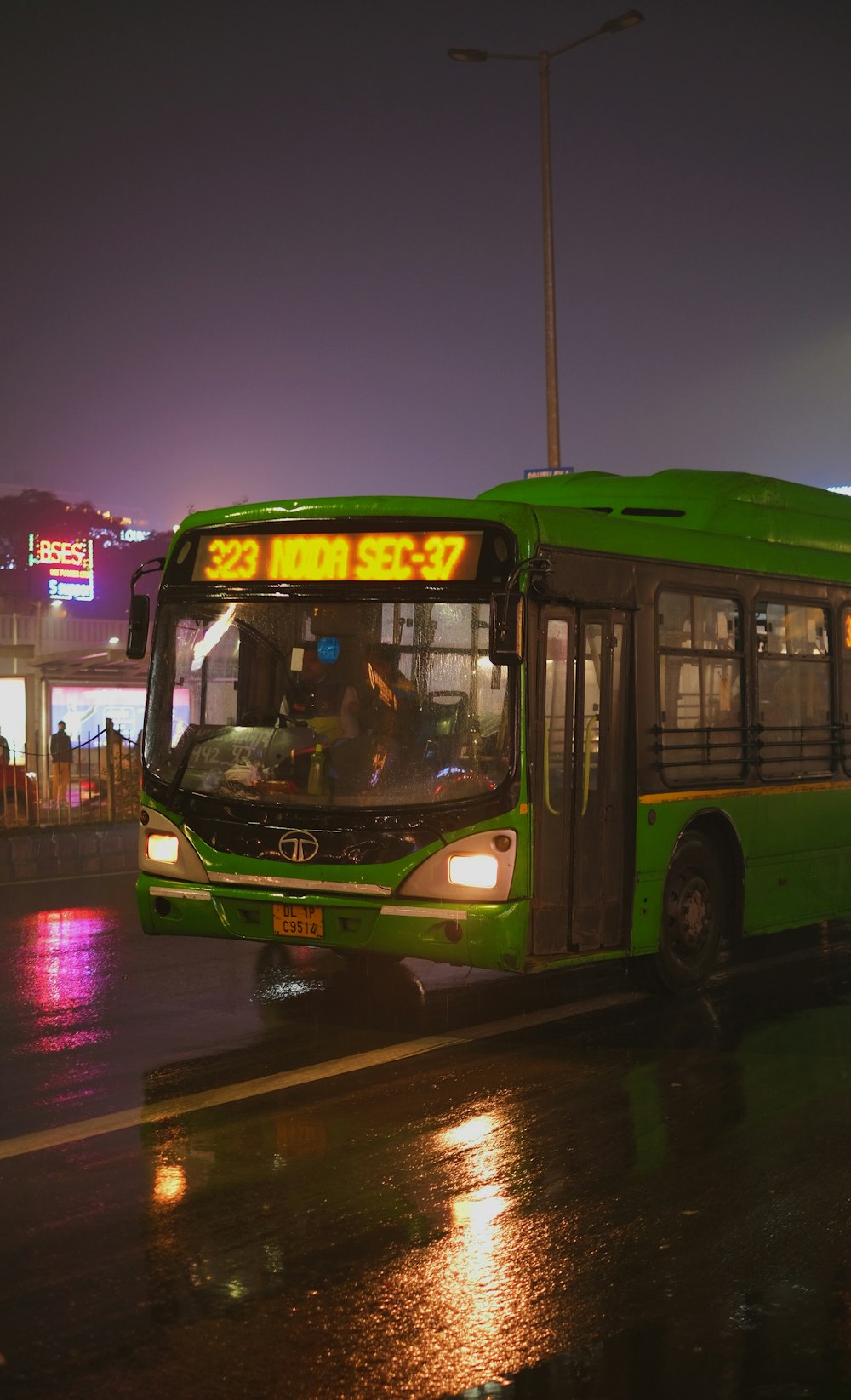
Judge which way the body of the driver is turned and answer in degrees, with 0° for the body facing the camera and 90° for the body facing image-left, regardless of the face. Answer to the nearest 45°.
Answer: approximately 45°

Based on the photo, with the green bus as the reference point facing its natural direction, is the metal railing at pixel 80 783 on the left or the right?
on its right

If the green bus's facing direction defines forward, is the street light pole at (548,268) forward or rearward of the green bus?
rearward

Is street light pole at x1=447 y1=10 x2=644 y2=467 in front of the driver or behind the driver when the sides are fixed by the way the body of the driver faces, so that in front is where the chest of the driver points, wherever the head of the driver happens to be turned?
behind

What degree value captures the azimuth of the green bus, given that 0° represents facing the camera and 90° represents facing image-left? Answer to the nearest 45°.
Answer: approximately 45°

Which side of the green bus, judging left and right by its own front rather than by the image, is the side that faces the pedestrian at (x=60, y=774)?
right

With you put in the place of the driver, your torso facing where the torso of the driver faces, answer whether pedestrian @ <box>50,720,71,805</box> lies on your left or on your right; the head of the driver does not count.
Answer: on your right
